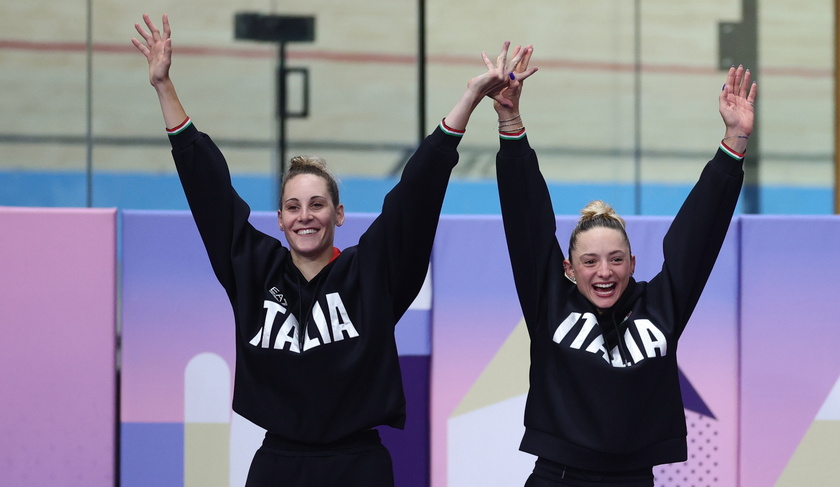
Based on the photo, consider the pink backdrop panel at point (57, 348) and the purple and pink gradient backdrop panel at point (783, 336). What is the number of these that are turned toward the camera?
2

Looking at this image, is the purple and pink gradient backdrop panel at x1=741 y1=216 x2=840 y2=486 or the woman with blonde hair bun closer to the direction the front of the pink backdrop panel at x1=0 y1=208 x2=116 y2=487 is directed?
the woman with blonde hair bun

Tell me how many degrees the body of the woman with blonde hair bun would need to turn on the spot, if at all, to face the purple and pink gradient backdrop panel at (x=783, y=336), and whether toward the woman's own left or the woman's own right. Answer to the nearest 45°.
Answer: approximately 135° to the woman's own left

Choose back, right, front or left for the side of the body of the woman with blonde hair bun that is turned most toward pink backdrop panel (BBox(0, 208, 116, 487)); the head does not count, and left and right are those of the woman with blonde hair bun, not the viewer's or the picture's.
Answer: right

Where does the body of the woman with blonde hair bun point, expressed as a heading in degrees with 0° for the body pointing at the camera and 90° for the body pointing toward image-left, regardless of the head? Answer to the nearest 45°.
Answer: approximately 0°

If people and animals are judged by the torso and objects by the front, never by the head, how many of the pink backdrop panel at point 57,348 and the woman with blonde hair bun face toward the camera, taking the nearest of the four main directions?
2

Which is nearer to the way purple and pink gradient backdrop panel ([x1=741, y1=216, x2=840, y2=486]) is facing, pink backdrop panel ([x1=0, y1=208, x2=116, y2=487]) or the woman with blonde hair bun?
the woman with blonde hair bun

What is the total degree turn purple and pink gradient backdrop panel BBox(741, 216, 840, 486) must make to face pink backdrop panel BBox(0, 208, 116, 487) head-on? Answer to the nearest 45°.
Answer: approximately 45° to its right

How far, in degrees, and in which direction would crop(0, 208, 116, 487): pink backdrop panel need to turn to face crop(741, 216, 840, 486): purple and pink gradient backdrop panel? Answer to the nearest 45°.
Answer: approximately 90° to its left

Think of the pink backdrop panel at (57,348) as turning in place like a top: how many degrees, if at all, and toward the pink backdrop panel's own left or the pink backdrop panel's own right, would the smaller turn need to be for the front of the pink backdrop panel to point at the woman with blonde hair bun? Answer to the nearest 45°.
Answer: approximately 45° to the pink backdrop panel's own left
